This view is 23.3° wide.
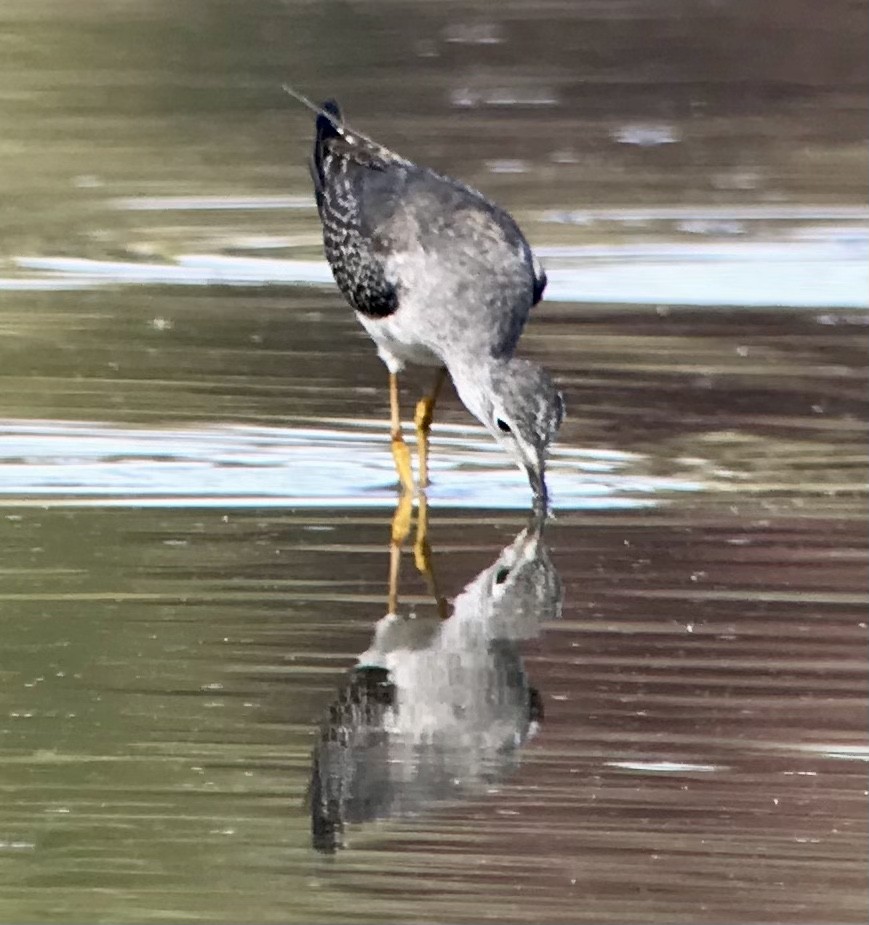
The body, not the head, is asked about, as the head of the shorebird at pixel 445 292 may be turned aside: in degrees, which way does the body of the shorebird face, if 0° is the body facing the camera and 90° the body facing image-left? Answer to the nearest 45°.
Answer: approximately 315°
